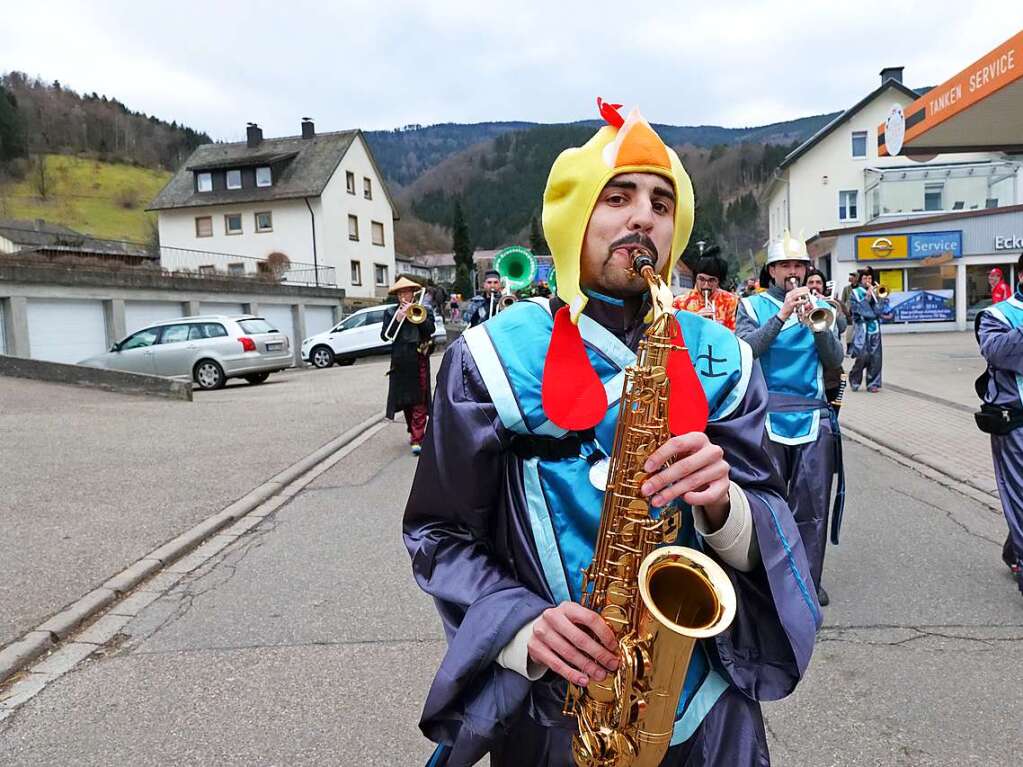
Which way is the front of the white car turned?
to the viewer's left

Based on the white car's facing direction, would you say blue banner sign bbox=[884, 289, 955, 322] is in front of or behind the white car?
behind

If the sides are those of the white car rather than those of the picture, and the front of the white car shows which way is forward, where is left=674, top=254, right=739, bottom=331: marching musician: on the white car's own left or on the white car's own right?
on the white car's own left

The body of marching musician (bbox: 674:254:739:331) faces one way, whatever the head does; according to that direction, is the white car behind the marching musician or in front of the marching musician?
behind

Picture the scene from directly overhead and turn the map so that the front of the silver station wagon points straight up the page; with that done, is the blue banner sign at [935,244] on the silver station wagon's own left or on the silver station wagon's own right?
on the silver station wagon's own right

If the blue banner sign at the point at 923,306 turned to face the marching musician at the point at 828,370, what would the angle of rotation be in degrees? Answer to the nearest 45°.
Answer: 0° — it already faces them

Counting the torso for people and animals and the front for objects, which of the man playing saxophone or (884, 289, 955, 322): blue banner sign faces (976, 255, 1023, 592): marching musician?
the blue banner sign

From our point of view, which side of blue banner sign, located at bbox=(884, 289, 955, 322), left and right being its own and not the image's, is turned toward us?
front

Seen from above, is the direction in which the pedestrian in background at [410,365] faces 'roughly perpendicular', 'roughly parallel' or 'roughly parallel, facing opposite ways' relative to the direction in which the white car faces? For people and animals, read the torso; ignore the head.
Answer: roughly perpendicular

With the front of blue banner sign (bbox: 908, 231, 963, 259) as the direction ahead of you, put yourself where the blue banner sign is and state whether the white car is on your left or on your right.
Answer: on your right

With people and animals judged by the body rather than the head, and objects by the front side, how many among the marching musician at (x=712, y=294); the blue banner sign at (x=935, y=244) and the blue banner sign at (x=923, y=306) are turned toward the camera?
3

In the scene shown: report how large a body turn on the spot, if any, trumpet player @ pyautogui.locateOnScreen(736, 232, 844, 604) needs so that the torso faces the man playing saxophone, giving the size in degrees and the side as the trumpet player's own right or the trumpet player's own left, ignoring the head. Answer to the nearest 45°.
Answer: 0° — they already face them

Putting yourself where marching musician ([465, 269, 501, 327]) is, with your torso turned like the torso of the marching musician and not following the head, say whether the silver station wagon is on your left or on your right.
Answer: on your right

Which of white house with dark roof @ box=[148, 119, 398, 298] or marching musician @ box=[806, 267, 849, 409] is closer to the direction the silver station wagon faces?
the white house with dark roof

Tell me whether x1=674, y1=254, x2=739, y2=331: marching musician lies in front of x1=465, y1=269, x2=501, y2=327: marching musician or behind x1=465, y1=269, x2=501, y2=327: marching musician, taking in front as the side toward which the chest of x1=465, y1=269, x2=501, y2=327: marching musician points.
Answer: in front

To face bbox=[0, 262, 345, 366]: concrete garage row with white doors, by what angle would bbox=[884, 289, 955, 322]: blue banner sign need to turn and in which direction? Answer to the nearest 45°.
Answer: approximately 45° to its right

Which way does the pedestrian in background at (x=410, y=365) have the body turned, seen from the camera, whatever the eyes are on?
toward the camera
